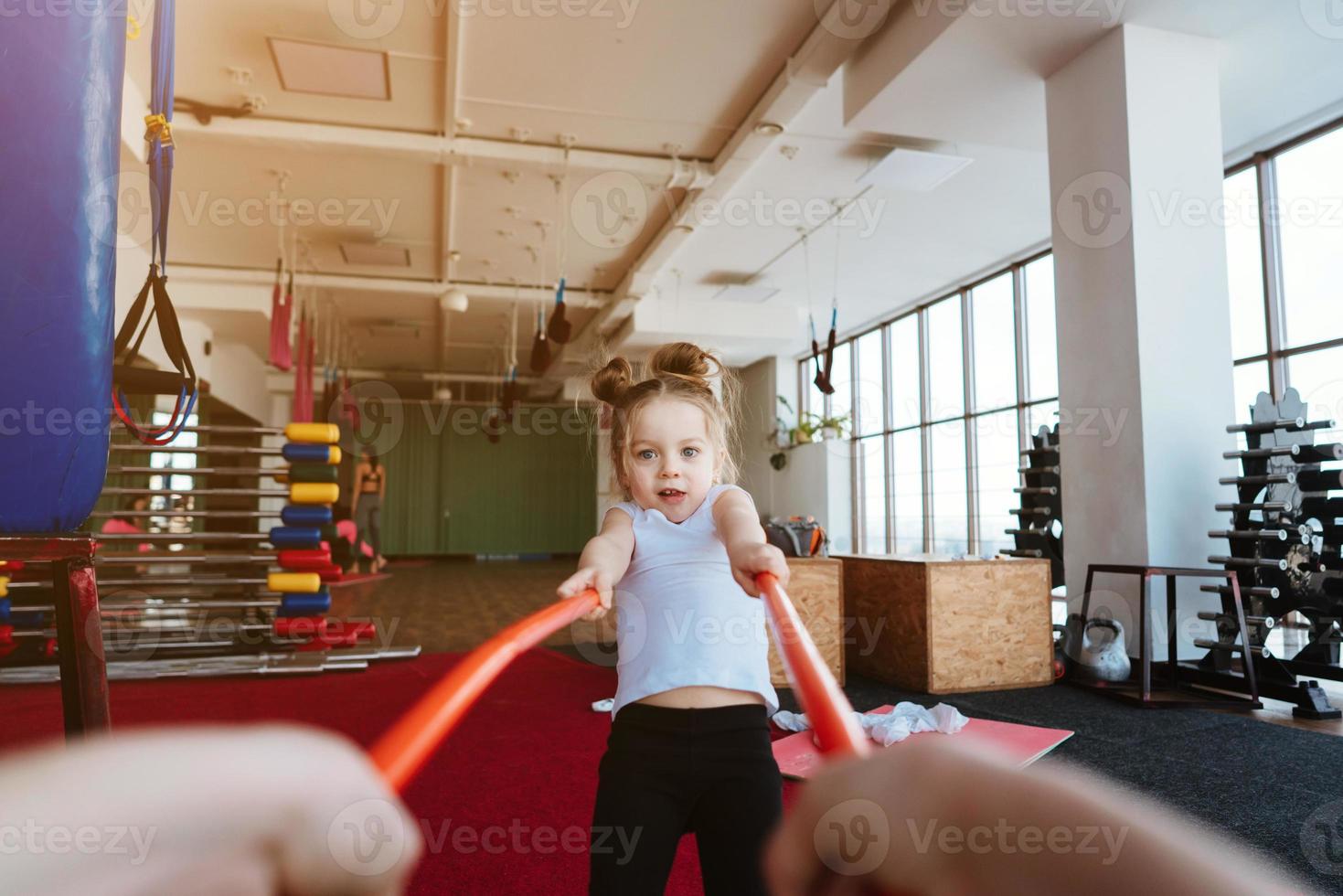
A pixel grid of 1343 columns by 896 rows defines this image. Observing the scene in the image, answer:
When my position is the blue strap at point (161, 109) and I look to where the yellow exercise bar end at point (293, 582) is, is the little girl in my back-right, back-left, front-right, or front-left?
back-right

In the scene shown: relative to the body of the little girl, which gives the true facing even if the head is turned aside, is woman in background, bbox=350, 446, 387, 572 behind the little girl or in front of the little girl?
behind

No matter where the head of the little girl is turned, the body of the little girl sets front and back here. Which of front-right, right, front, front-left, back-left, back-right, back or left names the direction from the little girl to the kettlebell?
back-left

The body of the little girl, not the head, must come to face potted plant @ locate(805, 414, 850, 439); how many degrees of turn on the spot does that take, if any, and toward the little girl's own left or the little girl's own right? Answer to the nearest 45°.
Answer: approximately 180°

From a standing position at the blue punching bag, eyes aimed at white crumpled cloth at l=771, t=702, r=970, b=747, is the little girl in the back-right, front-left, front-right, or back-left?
front-right

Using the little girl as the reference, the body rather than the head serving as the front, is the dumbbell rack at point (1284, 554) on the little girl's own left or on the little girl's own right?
on the little girl's own left

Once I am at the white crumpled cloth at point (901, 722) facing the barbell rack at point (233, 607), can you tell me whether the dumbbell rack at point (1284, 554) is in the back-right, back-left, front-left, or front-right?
back-right

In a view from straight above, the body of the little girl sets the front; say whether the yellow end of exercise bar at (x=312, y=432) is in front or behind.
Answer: behind

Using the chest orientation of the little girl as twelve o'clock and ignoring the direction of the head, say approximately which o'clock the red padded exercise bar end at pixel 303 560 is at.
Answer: The red padded exercise bar end is roughly at 5 o'clock from the little girl.

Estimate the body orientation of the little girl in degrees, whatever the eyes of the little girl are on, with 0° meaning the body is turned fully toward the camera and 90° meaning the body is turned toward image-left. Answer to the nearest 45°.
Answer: approximately 0°

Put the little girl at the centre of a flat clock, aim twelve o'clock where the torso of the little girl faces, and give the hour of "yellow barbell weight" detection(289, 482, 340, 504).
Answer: The yellow barbell weight is roughly at 5 o'clock from the little girl.

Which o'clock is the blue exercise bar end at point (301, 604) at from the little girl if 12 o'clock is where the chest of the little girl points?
The blue exercise bar end is roughly at 5 o'clock from the little girl.

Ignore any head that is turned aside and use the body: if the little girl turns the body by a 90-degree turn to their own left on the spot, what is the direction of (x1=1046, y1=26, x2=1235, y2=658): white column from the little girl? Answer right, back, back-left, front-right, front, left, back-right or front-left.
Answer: front-left
